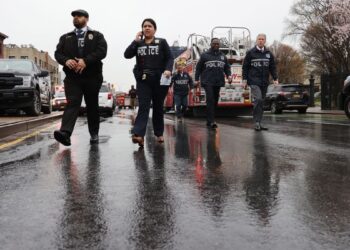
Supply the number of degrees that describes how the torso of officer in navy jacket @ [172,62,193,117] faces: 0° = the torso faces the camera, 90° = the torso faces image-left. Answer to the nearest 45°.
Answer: approximately 0°

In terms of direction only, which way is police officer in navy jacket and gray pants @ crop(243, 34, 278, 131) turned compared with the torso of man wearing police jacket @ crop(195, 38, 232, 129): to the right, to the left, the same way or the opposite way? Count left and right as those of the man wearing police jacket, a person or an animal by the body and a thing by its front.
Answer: the same way

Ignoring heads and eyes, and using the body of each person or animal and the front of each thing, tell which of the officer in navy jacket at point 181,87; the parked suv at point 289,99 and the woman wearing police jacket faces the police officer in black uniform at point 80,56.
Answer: the officer in navy jacket

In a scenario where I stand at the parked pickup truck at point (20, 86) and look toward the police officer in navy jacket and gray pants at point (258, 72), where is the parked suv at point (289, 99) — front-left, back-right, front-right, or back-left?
front-left

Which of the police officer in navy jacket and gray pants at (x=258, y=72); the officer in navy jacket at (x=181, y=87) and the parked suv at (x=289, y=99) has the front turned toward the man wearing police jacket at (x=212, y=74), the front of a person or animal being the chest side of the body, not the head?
the officer in navy jacket at (x=181, y=87)

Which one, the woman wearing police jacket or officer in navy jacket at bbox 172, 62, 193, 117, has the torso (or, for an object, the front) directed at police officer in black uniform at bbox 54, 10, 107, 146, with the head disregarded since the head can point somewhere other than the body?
the officer in navy jacket

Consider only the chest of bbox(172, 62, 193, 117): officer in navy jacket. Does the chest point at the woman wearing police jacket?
yes

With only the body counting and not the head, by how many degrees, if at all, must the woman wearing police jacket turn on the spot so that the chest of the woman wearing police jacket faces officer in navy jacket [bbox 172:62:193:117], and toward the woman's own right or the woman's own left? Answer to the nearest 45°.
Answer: approximately 180°

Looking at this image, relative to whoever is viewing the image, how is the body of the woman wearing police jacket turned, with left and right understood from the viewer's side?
facing the viewer

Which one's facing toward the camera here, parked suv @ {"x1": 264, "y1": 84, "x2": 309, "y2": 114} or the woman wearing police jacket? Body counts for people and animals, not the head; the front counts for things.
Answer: the woman wearing police jacket

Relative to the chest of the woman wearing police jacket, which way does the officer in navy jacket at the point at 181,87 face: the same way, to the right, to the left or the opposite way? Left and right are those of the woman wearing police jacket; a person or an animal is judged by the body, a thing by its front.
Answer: the same way

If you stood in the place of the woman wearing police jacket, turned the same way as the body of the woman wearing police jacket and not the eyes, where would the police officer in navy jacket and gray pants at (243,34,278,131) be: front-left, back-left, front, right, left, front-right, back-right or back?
back-left

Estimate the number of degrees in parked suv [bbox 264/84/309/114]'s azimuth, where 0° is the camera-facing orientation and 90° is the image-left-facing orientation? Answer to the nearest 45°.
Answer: approximately 135°

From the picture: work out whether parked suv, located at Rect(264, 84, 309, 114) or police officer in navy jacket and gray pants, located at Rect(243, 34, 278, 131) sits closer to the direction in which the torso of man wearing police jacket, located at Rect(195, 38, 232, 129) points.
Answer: the police officer in navy jacket and gray pants

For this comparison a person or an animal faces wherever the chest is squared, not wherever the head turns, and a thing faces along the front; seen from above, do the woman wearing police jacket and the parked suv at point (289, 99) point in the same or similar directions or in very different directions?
very different directions

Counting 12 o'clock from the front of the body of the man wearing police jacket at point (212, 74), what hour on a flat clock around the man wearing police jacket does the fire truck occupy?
The fire truck is roughly at 6 o'clock from the man wearing police jacket.

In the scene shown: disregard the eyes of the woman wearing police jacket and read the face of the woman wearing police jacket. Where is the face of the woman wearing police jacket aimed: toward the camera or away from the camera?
toward the camera

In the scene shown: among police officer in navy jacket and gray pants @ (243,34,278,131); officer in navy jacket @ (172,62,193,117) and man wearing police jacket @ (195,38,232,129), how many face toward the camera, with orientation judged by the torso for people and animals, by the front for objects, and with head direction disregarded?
3

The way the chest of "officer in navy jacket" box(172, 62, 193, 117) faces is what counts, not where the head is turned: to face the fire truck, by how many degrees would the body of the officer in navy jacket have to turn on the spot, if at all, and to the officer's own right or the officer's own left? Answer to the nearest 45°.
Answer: approximately 135° to the officer's own left
